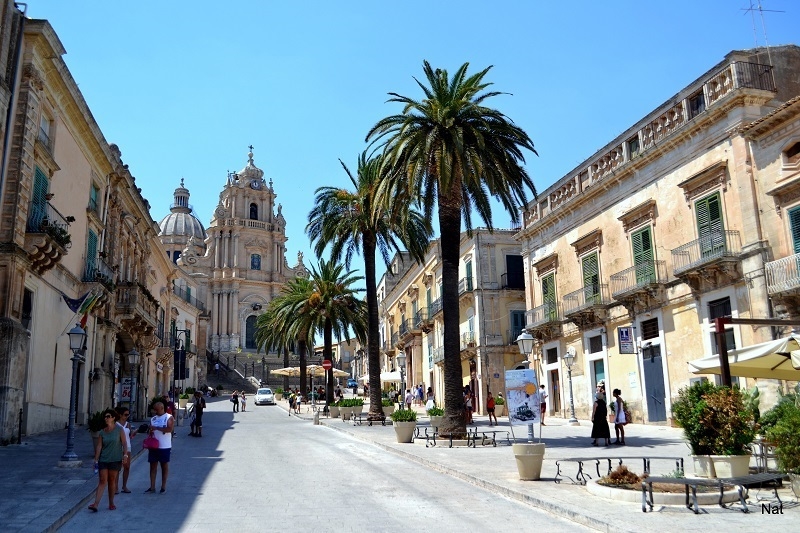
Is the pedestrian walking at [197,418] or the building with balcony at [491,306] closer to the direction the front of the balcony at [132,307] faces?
the building with balcony

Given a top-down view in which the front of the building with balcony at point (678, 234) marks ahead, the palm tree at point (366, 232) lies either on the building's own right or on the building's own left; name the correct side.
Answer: on the building's own right

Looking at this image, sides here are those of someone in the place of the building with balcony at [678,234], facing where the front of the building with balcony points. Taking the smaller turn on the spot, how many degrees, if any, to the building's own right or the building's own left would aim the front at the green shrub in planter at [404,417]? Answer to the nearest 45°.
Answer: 0° — it already faces it

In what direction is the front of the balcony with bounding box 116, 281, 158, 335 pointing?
to the viewer's right

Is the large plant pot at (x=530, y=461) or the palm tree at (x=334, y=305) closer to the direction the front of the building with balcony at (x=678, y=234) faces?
the large plant pot

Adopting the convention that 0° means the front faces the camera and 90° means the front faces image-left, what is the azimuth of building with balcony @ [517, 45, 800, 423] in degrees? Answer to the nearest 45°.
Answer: approximately 45°

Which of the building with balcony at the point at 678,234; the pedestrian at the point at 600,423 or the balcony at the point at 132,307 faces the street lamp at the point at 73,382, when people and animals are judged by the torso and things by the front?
the building with balcony

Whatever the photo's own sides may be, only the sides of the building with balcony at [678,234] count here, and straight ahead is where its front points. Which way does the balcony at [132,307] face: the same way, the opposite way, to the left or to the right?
the opposite way

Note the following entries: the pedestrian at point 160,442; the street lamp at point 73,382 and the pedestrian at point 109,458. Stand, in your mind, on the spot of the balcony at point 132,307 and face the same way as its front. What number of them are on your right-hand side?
3

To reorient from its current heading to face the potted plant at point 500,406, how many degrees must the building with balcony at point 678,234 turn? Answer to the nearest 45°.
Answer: approximately 90° to its right
